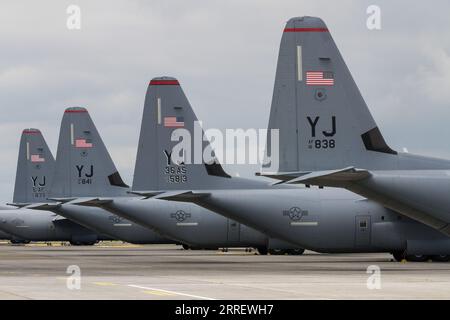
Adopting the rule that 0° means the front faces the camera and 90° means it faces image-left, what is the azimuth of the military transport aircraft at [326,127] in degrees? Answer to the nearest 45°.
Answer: approximately 270°
